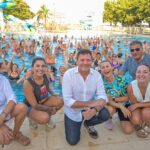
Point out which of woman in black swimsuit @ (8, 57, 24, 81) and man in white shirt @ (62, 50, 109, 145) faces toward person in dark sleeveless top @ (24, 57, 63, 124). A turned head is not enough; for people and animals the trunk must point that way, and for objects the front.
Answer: woman in black swimsuit @ (8, 57, 24, 81)

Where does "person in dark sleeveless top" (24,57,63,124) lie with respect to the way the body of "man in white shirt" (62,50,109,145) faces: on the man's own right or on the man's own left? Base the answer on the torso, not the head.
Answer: on the man's own right

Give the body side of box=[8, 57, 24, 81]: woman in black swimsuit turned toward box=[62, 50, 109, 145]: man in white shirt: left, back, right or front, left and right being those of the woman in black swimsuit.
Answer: front

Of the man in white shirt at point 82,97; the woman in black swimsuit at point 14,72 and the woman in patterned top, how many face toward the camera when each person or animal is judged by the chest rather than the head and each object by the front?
3

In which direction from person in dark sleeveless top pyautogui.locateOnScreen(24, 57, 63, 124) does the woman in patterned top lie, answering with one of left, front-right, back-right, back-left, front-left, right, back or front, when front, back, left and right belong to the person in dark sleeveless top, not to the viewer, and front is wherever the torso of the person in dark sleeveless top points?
front-left

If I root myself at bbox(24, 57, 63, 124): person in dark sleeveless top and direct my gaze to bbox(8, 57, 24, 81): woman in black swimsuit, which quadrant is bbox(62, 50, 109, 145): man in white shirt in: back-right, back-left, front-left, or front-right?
back-right

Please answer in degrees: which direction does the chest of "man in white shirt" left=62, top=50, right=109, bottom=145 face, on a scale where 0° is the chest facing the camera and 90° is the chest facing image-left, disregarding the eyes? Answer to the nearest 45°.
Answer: approximately 0°

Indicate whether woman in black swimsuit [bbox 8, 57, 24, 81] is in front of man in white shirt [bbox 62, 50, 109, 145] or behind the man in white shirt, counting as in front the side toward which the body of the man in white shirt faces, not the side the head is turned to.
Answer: behind

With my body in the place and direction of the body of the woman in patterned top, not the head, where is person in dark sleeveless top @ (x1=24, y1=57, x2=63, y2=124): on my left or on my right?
on my right

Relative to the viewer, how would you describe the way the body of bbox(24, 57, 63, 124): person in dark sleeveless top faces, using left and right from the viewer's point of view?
facing the viewer and to the right of the viewer

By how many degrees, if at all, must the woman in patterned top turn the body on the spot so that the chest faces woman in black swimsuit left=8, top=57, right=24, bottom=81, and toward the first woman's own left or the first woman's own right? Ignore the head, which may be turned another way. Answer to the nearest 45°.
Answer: approximately 135° to the first woman's own right

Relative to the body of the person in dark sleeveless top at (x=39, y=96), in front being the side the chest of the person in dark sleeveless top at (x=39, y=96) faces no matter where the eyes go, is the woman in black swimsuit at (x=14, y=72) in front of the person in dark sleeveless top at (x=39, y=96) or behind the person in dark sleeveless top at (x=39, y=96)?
behind

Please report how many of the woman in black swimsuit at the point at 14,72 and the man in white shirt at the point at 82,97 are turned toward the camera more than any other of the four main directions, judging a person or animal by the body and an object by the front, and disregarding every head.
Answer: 2
